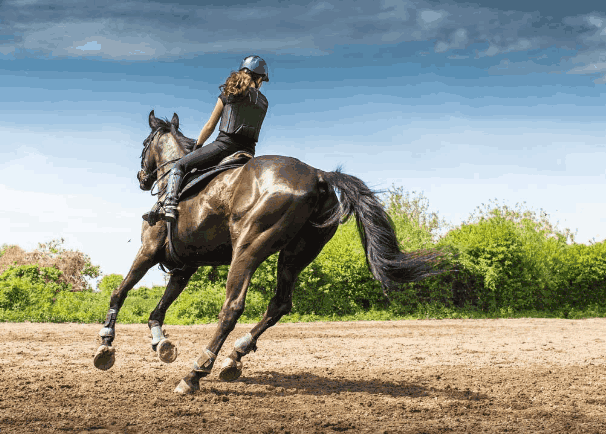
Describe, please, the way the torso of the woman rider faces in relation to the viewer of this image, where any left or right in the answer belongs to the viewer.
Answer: facing away from the viewer and to the left of the viewer

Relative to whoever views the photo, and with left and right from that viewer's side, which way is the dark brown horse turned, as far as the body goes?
facing away from the viewer and to the left of the viewer
